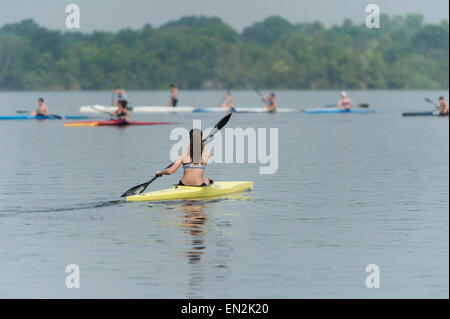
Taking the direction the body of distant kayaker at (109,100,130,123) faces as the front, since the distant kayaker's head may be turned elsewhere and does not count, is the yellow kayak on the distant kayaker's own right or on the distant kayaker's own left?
on the distant kayaker's own left

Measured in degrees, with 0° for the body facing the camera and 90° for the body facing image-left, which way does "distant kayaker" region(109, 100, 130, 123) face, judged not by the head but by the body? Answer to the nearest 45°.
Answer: approximately 90°

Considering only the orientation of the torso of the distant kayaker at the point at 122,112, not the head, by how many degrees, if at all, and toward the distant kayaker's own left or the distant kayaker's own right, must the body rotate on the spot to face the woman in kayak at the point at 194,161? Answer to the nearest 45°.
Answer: approximately 90° to the distant kayaker's own left
